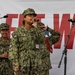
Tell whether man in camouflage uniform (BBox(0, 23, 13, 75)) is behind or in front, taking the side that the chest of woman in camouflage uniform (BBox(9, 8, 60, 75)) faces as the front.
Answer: behind

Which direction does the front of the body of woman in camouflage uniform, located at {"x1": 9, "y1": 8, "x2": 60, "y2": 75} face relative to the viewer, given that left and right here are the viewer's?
facing the viewer and to the right of the viewer
